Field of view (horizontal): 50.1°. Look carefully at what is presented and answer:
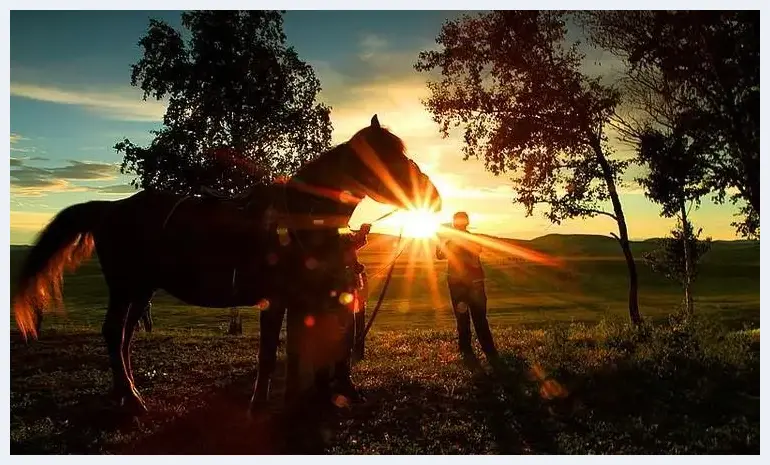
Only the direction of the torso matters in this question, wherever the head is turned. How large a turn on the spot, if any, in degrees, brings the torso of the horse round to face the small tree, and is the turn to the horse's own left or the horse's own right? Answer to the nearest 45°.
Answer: approximately 45° to the horse's own left

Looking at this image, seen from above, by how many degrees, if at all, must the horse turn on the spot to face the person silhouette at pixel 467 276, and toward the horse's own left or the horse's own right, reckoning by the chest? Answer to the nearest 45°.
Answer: approximately 45° to the horse's own left

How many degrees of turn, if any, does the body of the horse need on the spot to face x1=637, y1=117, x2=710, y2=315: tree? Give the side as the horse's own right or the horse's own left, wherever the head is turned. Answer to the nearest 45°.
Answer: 0° — it already faces it

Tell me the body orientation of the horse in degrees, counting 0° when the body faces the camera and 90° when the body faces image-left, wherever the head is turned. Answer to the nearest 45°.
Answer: approximately 270°

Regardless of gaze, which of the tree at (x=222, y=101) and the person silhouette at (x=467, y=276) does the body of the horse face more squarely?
the person silhouette

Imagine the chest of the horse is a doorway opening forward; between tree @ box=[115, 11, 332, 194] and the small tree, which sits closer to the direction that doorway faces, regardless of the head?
the small tree

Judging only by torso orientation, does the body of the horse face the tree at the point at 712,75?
yes

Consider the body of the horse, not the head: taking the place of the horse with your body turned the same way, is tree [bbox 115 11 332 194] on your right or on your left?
on your left
